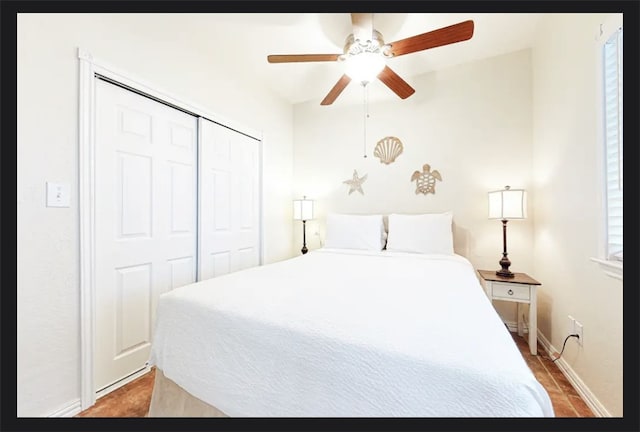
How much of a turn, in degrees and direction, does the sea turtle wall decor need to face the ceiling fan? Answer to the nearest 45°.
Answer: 0° — it already faces it

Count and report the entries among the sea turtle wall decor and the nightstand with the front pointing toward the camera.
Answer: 2

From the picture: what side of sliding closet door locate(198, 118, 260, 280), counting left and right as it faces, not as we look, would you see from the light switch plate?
right

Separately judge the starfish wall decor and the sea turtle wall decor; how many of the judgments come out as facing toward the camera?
2

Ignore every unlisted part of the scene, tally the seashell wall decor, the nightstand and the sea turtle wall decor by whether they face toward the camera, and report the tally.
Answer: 3

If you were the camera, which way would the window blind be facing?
facing the viewer and to the left of the viewer

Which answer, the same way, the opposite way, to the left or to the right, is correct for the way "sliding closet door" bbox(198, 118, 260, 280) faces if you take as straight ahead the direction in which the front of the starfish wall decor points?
to the left

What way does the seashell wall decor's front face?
toward the camera

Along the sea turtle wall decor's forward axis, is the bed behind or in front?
in front

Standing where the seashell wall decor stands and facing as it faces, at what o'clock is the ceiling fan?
The ceiling fan is roughly at 12 o'clock from the seashell wall decor.

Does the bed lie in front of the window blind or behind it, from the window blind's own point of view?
in front

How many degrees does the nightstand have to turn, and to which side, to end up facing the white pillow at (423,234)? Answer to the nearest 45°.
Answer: approximately 90° to its right

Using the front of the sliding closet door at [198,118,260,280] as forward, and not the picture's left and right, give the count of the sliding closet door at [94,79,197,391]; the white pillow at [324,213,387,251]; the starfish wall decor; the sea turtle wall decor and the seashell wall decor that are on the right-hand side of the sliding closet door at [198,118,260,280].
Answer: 1

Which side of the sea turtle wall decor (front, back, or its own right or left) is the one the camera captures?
front

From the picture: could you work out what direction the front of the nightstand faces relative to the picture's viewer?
facing the viewer

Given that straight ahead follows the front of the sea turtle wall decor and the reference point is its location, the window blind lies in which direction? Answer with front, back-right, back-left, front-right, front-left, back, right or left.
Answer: front-left

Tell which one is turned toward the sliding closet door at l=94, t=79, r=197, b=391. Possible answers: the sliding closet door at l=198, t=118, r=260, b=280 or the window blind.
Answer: the window blind
